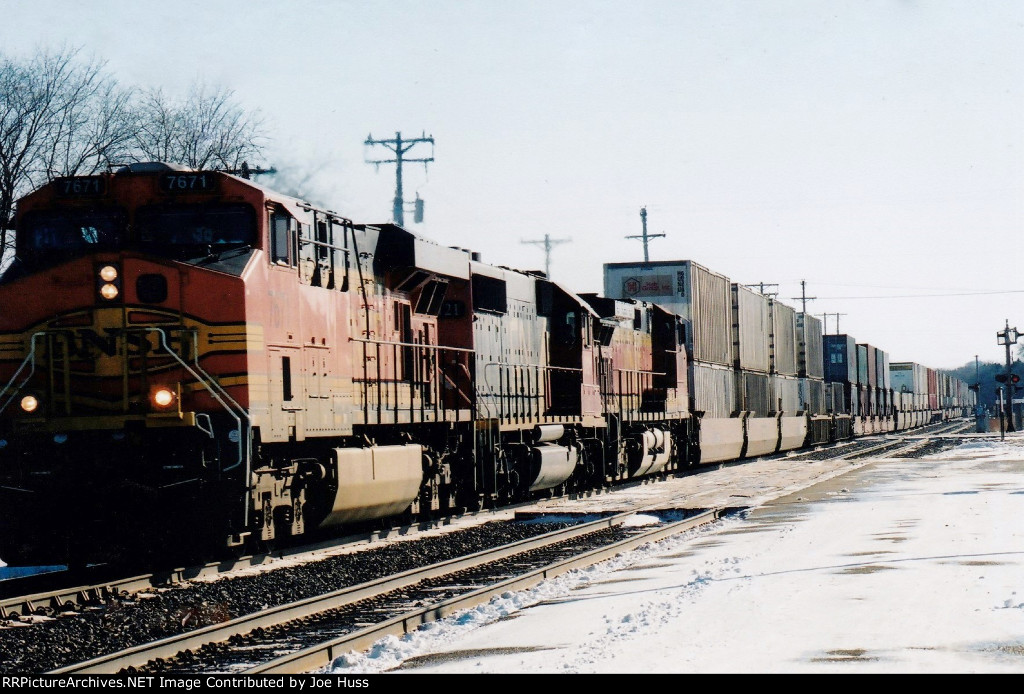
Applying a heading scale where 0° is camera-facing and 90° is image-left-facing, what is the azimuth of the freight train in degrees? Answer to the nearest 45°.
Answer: approximately 45°

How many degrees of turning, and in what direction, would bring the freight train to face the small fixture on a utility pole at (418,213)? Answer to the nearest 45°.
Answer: approximately 135° to its right

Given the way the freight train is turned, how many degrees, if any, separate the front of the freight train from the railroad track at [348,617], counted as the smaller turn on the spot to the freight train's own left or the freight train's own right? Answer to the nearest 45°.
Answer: approximately 90° to the freight train's own left
